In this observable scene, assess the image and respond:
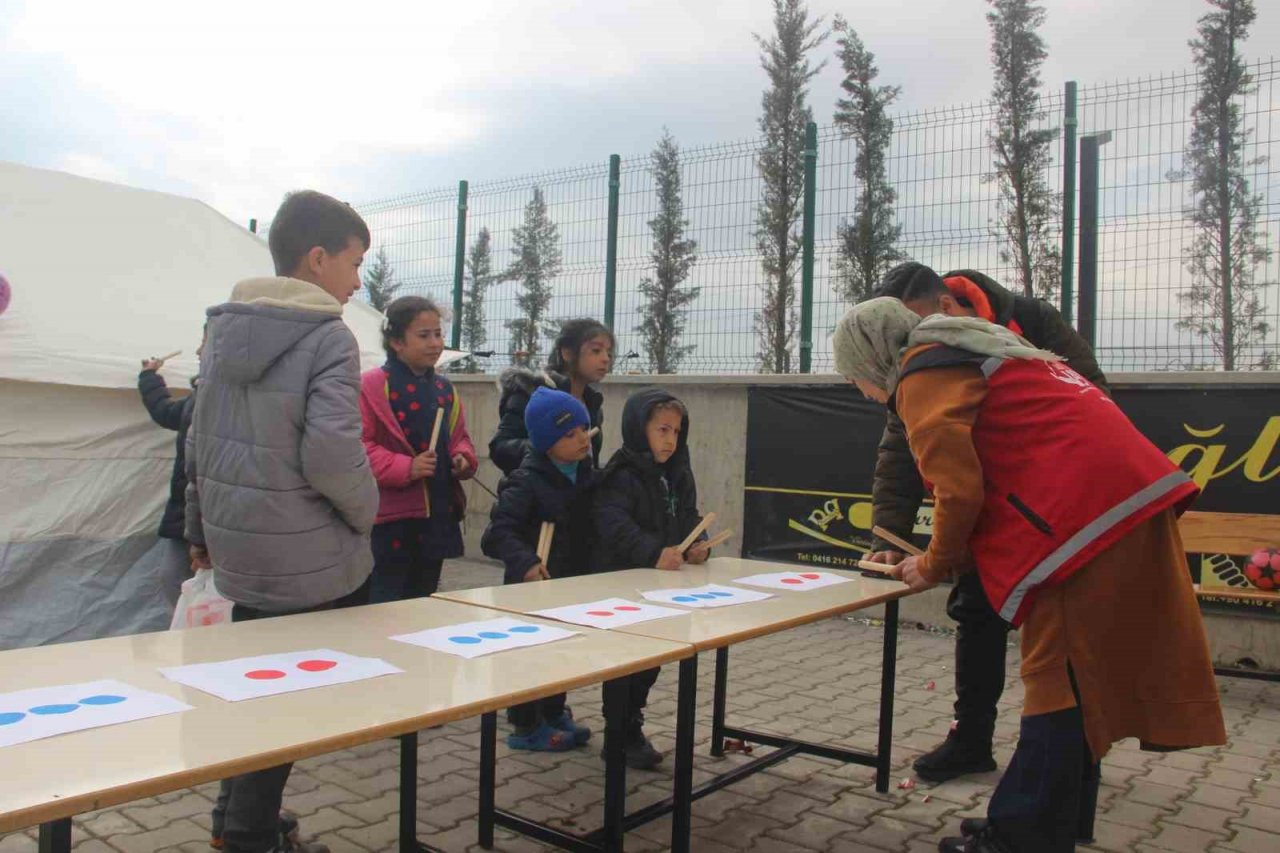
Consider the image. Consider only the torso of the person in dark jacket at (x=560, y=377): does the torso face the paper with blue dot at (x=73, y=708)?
no

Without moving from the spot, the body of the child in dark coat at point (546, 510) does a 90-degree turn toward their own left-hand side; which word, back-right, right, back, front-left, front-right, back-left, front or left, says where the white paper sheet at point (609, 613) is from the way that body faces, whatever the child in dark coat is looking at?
back-right

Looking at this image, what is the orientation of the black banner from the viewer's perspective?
toward the camera

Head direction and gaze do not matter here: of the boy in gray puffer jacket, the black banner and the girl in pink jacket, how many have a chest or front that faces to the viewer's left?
0

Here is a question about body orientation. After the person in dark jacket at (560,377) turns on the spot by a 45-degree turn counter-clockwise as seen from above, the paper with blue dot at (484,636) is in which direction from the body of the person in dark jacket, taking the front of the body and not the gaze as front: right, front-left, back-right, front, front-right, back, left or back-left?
right

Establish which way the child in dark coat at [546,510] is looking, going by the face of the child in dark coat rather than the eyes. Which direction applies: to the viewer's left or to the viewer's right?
to the viewer's right

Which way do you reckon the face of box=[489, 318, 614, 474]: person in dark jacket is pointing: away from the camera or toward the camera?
toward the camera

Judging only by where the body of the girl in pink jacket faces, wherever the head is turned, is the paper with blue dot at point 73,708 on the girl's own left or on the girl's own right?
on the girl's own right

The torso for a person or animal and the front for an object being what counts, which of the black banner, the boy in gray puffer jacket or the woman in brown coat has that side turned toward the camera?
the black banner

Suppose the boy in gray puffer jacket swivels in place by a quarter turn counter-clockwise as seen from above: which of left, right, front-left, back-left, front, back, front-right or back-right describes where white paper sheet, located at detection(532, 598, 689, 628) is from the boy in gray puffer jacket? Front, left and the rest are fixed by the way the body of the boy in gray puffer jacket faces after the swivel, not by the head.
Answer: back-right

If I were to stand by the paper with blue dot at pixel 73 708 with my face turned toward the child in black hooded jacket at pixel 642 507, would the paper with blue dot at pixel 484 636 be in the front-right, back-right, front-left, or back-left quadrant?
front-right

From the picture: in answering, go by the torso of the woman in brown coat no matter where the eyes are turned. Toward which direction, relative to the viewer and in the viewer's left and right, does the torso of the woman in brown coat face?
facing to the left of the viewer

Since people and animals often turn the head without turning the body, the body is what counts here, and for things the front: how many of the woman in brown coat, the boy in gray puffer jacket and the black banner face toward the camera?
1

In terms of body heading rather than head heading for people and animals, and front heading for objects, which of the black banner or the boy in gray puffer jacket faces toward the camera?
the black banner

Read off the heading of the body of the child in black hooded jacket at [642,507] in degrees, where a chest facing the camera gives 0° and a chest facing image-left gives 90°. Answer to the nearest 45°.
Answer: approximately 315°

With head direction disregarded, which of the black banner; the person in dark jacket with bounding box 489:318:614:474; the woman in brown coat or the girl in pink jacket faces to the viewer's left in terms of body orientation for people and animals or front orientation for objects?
the woman in brown coat
